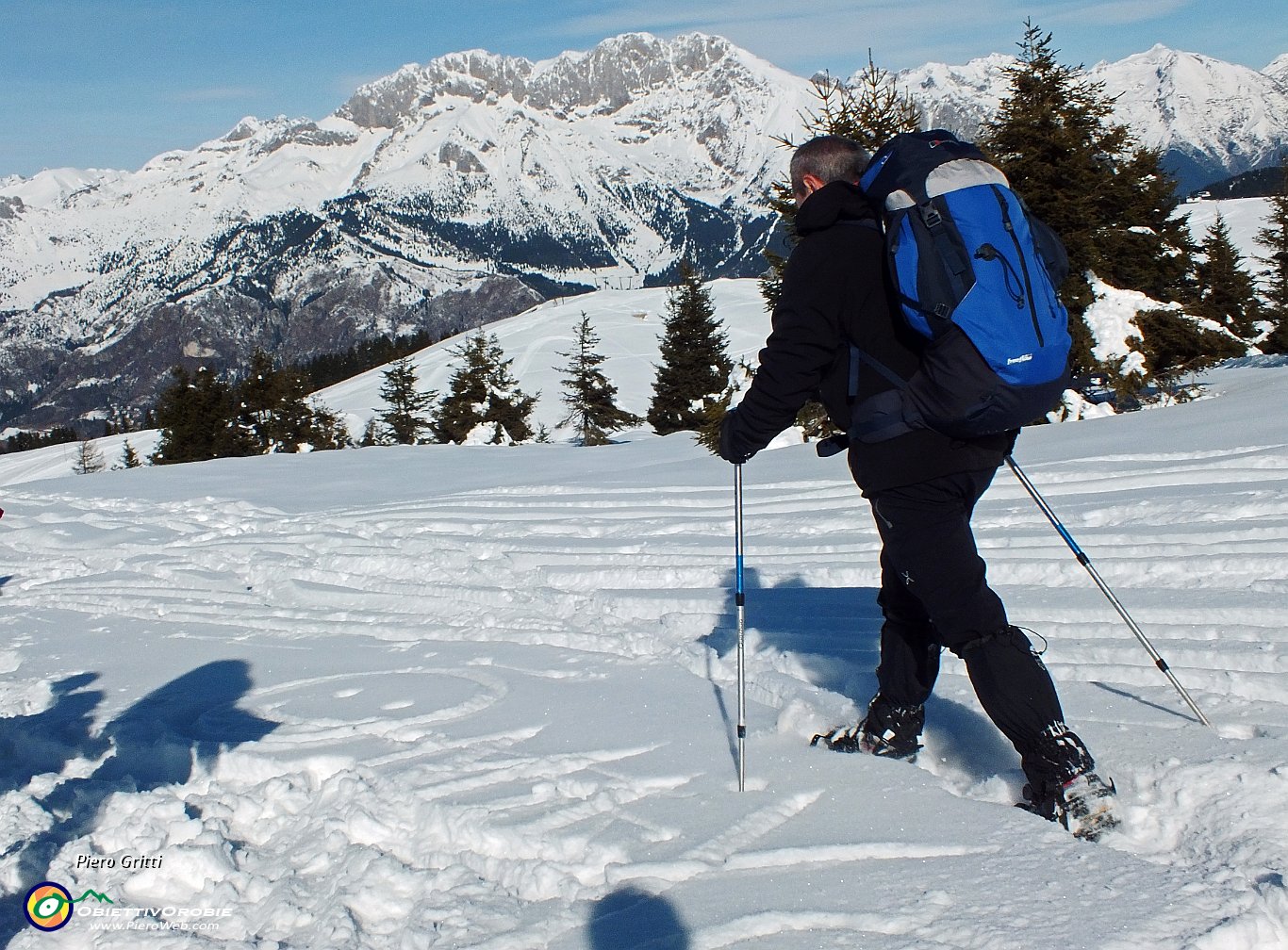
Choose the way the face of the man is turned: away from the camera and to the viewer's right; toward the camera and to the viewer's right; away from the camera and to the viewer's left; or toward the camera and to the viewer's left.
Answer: away from the camera and to the viewer's left

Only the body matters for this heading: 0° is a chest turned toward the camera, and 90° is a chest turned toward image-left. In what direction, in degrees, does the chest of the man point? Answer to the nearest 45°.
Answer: approximately 135°

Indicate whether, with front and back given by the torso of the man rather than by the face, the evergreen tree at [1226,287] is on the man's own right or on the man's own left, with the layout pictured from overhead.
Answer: on the man's own right

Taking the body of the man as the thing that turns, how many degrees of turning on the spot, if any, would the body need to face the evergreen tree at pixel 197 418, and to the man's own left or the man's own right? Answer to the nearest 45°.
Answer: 0° — they already face it

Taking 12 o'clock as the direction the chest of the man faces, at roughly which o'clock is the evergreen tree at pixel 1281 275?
The evergreen tree is roughly at 2 o'clock from the man.

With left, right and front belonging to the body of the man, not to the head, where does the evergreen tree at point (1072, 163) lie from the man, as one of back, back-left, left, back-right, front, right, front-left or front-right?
front-right

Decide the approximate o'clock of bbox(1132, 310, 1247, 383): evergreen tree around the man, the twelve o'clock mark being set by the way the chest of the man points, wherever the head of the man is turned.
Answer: The evergreen tree is roughly at 2 o'clock from the man.

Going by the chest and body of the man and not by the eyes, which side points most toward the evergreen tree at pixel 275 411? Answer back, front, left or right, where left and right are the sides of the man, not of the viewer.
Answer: front

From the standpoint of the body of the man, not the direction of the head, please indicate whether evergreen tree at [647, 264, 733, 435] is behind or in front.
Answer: in front
